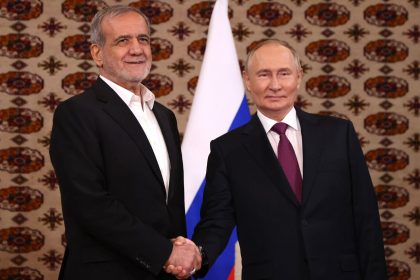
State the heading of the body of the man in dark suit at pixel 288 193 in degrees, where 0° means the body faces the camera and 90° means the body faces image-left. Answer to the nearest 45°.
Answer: approximately 0°

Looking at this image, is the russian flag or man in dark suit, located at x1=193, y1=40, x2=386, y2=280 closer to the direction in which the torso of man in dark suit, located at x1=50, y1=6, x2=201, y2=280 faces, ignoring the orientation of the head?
the man in dark suit

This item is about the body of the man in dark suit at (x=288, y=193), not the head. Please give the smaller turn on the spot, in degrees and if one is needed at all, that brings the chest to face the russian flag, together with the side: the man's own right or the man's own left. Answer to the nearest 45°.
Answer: approximately 180°

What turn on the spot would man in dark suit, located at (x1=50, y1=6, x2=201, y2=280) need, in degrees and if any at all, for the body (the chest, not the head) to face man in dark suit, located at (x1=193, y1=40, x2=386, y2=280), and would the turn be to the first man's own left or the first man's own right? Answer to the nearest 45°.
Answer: approximately 45° to the first man's own left

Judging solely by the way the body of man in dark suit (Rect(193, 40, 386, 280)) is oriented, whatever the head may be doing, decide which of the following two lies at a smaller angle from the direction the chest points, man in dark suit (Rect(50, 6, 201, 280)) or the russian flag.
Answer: the man in dark suit

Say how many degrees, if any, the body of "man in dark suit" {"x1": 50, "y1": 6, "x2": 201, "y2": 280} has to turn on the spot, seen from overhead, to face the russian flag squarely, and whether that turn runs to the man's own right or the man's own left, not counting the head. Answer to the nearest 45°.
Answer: approximately 90° to the man's own left

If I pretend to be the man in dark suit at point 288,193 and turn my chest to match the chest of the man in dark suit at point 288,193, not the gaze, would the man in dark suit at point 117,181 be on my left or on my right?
on my right
